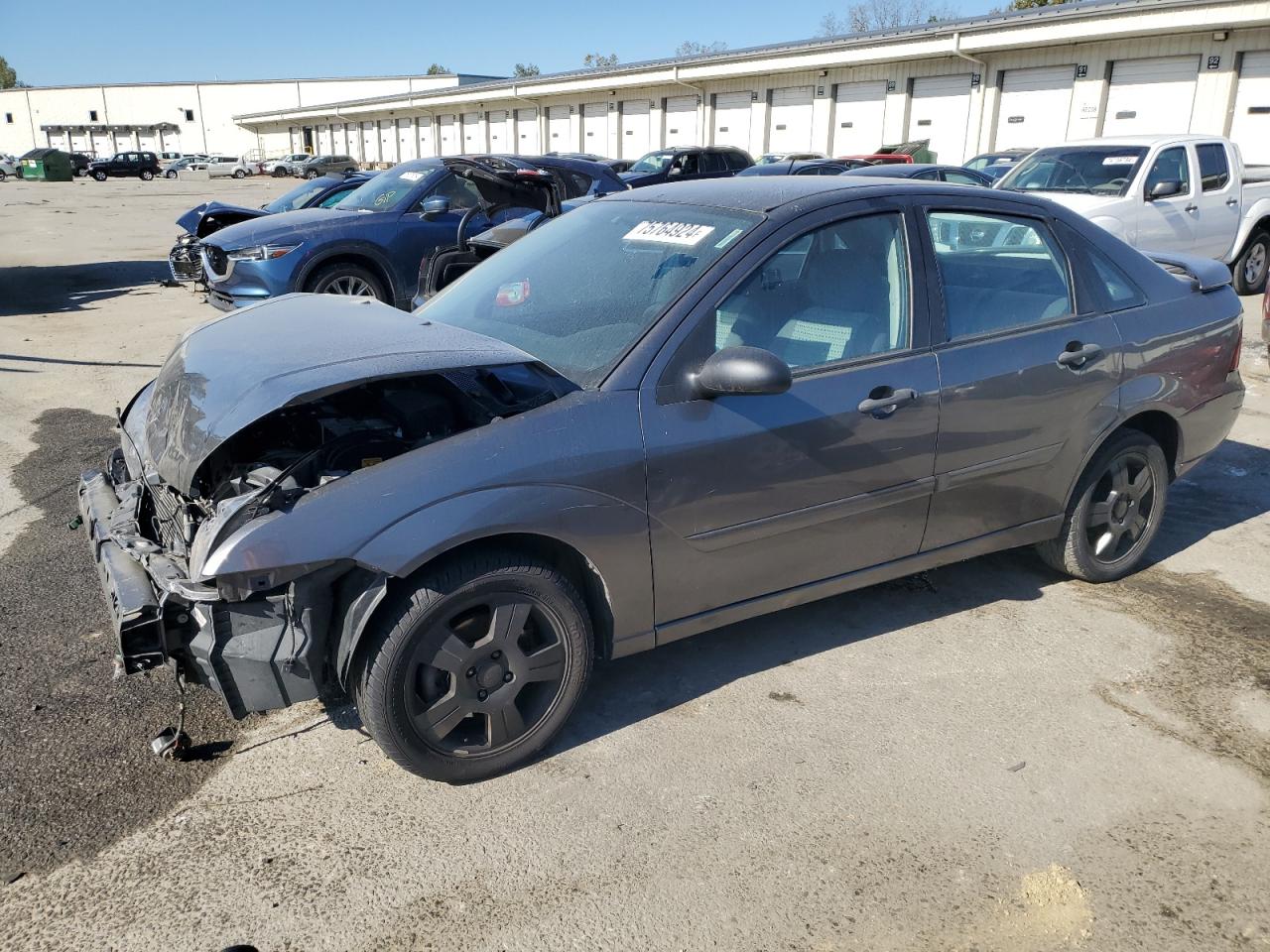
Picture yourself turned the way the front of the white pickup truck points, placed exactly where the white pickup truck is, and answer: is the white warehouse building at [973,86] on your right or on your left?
on your right

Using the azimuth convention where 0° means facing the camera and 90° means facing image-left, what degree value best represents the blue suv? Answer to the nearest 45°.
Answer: approximately 45°

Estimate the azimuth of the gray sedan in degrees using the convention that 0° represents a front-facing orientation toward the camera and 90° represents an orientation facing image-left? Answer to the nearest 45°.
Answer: approximately 45°

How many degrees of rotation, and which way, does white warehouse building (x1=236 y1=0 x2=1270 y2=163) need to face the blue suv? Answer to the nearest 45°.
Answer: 0° — it already faces it

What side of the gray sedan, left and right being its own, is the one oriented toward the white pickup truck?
back

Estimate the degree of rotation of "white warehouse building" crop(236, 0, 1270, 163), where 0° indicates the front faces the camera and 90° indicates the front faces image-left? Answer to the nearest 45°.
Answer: approximately 45°

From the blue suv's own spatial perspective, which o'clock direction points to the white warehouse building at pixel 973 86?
The white warehouse building is roughly at 6 o'clock from the blue suv.

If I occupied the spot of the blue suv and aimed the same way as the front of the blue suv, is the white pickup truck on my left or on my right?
on my left

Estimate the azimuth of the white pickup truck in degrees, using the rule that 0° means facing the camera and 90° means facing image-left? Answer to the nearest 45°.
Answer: approximately 45°
